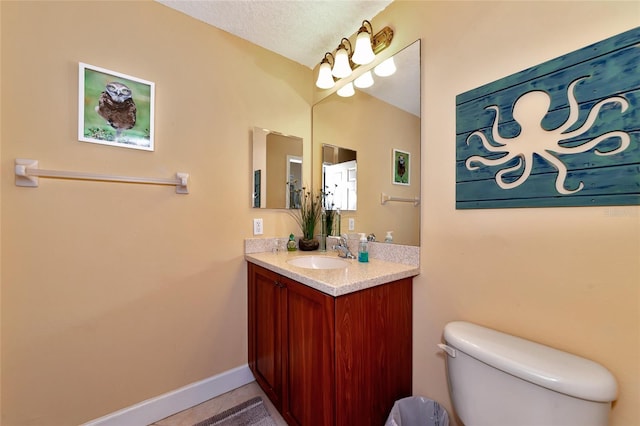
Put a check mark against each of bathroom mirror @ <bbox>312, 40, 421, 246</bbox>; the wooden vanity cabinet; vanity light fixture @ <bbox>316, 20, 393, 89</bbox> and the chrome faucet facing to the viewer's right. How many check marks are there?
0

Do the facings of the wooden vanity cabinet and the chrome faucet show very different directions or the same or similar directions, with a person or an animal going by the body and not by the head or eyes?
same or similar directions

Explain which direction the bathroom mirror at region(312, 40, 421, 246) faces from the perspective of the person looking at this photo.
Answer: facing the viewer and to the left of the viewer

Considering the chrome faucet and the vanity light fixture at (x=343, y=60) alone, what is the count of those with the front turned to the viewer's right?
0

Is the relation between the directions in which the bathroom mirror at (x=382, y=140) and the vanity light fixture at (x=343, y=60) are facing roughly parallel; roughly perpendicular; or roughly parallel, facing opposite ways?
roughly parallel

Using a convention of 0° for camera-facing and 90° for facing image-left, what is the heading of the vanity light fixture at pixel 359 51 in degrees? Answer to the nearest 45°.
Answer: approximately 45°

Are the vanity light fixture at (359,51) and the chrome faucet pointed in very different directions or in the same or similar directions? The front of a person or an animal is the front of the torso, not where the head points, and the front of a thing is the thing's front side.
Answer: same or similar directions

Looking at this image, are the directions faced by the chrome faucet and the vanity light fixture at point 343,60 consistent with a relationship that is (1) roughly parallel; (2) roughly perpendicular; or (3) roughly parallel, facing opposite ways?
roughly parallel

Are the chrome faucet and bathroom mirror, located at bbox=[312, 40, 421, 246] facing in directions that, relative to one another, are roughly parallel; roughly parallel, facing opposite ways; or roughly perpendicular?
roughly parallel
